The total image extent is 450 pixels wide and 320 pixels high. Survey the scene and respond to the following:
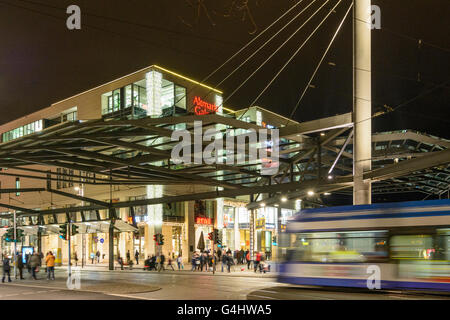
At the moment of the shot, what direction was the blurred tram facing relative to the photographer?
facing to the left of the viewer

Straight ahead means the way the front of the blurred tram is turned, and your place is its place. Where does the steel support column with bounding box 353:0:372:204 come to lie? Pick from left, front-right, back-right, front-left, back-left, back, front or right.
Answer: right
